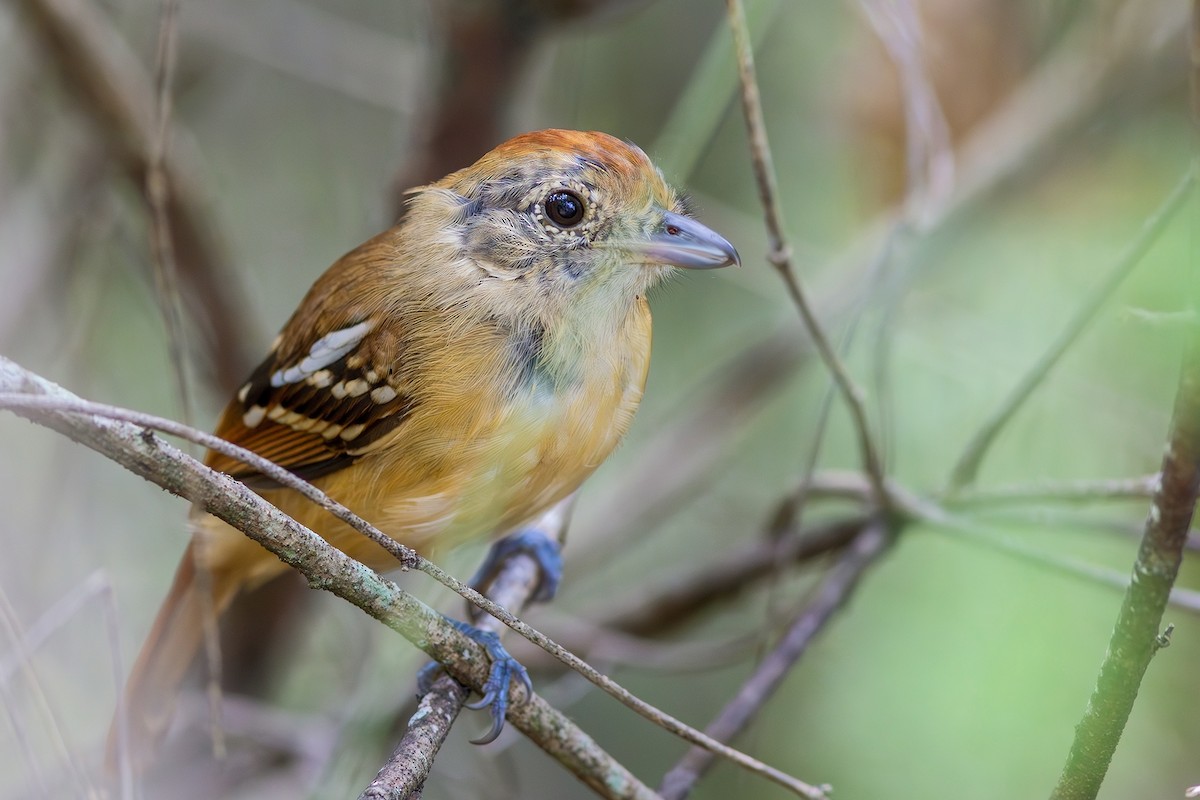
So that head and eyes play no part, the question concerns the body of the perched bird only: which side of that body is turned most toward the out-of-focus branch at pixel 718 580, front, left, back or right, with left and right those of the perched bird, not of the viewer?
left

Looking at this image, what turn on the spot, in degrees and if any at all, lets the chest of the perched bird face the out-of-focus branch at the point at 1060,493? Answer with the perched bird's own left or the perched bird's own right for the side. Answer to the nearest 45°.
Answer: approximately 45° to the perched bird's own left

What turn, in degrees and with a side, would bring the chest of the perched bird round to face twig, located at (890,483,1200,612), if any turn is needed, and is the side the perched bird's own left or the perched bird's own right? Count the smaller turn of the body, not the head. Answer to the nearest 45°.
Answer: approximately 45° to the perched bird's own left

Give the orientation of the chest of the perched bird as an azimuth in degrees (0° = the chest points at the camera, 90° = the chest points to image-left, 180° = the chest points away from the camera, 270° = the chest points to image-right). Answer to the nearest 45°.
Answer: approximately 315°
